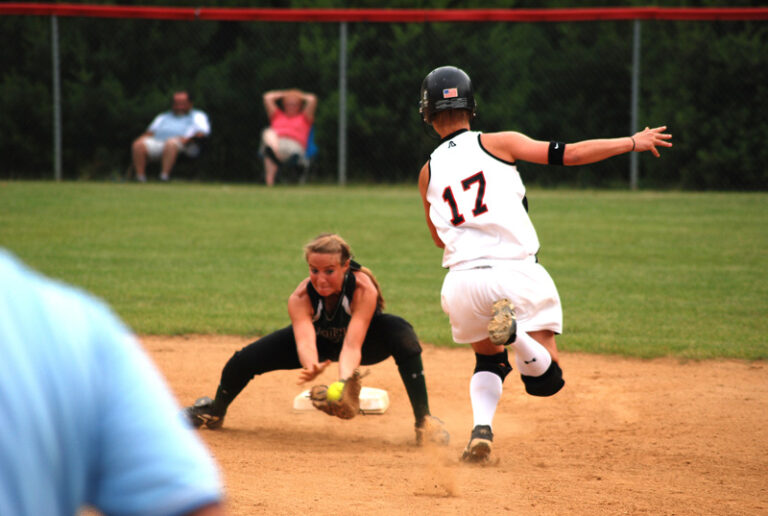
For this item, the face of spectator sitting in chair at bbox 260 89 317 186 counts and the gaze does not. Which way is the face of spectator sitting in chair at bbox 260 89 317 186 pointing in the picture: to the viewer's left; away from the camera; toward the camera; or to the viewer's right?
toward the camera

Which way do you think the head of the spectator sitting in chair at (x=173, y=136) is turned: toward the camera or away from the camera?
toward the camera

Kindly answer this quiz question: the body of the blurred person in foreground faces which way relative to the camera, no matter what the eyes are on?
away from the camera

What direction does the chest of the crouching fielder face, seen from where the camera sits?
toward the camera

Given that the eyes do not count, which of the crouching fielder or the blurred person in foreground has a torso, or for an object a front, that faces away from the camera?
the blurred person in foreground

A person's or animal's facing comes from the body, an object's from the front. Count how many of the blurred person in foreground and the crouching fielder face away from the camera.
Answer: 1

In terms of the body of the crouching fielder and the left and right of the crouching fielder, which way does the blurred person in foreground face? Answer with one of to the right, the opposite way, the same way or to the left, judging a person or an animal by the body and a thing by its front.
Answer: the opposite way

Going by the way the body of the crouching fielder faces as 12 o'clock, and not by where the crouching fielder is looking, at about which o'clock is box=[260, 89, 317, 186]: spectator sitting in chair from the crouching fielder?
The spectator sitting in chair is roughly at 6 o'clock from the crouching fielder.

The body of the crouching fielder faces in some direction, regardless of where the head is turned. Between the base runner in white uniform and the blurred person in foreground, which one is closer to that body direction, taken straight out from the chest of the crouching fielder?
the blurred person in foreground

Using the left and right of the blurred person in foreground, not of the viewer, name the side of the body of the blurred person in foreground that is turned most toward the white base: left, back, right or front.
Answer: front

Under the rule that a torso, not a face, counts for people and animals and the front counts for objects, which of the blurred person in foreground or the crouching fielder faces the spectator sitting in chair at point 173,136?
the blurred person in foreground

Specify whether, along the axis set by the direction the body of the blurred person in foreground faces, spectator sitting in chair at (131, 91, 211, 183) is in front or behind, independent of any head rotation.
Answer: in front

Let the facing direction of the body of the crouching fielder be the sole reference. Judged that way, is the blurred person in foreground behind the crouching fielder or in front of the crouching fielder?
in front

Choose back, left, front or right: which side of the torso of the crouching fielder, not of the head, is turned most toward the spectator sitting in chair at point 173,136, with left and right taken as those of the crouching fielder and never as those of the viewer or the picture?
back

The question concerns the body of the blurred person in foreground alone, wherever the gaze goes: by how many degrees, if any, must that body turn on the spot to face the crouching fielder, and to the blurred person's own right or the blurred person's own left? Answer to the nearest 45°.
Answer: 0° — they already face them
